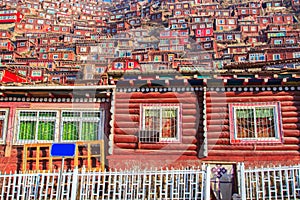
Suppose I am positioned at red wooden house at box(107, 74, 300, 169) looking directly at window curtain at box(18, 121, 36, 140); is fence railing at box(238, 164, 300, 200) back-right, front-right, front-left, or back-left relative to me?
back-left

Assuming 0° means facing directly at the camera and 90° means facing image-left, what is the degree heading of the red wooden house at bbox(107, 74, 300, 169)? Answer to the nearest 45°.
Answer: approximately 0°

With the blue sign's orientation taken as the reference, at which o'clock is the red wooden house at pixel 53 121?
The red wooden house is roughly at 6 o'clock from the blue sign.

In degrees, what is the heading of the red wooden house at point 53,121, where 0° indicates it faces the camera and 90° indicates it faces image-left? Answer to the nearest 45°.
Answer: approximately 0°

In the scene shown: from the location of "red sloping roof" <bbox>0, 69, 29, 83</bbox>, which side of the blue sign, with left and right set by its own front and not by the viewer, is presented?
back

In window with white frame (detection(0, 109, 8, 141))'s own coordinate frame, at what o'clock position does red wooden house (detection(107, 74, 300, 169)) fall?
The red wooden house is roughly at 10 o'clock from the window with white frame.

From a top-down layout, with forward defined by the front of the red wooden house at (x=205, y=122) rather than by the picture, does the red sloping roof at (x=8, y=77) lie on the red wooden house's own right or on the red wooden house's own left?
on the red wooden house's own right

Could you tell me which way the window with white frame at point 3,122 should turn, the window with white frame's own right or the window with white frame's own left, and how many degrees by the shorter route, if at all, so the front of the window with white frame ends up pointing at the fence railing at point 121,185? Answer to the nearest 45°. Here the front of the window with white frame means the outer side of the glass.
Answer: approximately 45° to the window with white frame's own left
